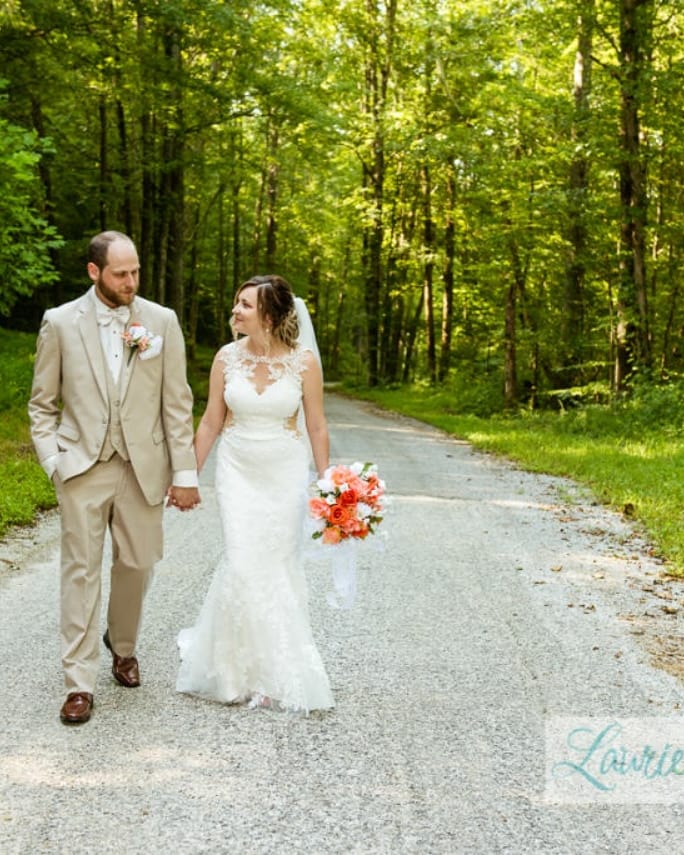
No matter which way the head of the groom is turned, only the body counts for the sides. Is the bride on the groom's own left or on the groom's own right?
on the groom's own left

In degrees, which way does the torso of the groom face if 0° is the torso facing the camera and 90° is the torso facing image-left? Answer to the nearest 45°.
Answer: approximately 0°

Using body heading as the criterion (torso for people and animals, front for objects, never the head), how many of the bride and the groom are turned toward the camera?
2

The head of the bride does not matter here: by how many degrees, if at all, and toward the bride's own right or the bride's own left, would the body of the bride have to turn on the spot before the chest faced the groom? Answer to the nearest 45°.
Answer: approximately 90° to the bride's own right

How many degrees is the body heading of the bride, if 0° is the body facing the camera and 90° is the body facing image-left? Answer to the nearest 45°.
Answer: approximately 0°

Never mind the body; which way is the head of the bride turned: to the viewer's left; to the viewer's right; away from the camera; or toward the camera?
to the viewer's left
